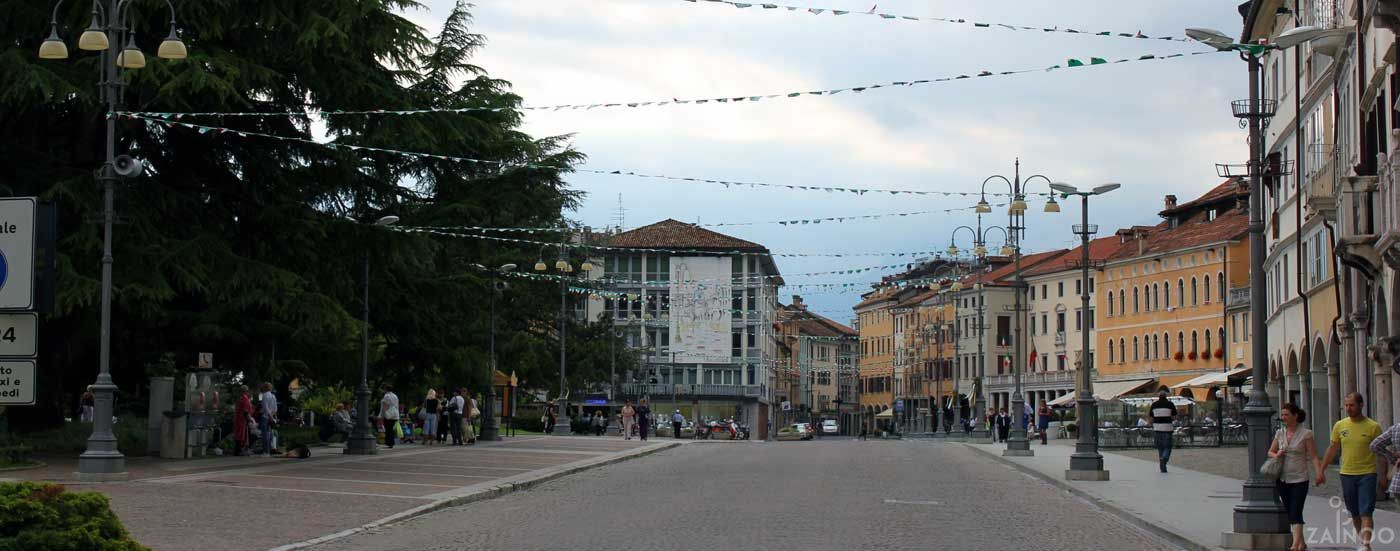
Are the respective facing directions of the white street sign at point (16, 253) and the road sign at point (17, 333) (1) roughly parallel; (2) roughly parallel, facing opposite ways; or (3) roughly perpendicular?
roughly parallel

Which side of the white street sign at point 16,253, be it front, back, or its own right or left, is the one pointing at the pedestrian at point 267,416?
back

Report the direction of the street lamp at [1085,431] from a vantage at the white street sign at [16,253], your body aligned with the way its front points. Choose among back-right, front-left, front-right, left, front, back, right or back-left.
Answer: back-left

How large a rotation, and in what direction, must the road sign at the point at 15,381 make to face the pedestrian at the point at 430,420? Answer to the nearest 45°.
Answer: approximately 180°

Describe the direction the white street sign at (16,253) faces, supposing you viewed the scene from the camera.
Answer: facing the viewer

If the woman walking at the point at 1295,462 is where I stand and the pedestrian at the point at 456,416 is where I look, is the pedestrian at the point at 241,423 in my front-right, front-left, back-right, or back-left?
front-left

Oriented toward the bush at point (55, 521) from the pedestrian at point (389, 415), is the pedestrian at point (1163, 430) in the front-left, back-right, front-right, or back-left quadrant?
front-left

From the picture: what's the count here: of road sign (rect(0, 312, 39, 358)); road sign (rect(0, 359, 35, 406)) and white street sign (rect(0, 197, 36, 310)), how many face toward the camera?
3

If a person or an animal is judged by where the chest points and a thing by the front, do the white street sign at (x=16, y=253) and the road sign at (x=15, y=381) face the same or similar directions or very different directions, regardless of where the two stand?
same or similar directions

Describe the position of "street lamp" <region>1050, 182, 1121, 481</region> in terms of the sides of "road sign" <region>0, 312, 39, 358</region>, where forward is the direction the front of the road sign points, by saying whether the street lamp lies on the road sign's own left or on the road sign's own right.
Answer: on the road sign's own left

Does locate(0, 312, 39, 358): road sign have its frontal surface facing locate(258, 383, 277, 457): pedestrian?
no

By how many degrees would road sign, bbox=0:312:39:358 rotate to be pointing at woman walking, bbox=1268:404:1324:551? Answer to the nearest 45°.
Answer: approximately 90° to its left

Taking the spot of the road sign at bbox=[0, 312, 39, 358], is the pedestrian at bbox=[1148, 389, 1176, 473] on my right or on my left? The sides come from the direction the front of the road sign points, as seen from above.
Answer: on my left
